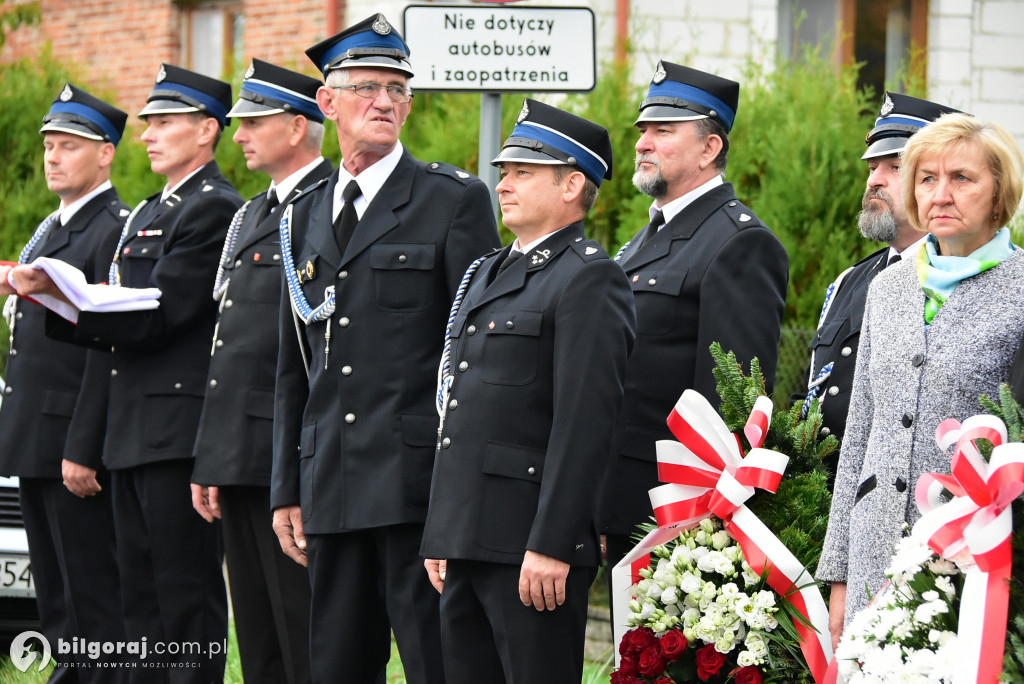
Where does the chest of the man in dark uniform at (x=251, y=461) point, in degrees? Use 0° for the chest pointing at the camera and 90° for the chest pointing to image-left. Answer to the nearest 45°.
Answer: approximately 45°

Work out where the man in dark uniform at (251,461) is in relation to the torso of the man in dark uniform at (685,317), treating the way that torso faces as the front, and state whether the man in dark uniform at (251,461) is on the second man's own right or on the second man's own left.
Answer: on the second man's own right

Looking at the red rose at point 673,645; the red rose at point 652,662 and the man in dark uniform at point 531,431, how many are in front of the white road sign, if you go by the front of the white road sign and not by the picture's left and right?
3

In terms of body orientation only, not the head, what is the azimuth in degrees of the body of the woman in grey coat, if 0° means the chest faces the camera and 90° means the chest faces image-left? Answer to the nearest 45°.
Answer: approximately 45°

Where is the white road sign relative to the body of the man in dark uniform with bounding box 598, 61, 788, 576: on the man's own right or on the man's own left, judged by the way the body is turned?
on the man's own right

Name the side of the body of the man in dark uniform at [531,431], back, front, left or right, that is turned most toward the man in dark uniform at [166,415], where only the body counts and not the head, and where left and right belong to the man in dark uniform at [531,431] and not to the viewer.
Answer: right

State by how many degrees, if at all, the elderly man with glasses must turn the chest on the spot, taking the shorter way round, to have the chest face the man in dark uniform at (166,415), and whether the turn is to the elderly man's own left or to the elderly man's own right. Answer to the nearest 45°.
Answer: approximately 90° to the elderly man's own right

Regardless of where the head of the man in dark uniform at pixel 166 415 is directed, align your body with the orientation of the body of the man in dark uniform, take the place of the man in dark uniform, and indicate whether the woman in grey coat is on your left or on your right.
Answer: on your left

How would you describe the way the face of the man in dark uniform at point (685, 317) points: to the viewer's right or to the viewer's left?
to the viewer's left

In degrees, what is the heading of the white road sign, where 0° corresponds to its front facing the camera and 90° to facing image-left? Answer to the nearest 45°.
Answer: approximately 0°
